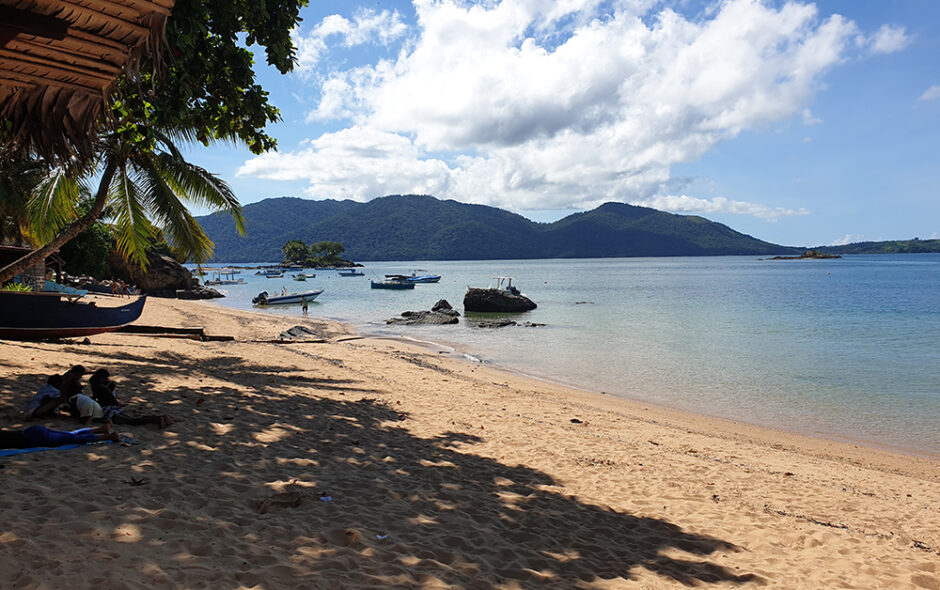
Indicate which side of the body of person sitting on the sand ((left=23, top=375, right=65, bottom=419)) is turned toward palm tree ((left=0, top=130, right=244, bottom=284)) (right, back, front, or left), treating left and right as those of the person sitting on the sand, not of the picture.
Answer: left

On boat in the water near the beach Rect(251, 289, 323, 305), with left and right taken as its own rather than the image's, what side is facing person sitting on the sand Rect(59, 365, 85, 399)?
right

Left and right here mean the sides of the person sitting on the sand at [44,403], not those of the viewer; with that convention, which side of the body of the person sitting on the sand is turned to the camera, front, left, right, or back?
right

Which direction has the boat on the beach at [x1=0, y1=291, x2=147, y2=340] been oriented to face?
to the viewer's right

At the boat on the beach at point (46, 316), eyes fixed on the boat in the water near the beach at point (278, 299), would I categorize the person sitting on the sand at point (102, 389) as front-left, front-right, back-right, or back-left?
back-right

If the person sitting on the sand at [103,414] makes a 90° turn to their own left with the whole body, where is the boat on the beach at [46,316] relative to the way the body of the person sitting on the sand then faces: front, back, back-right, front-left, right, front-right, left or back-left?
front

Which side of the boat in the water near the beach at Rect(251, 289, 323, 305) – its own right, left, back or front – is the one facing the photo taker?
right

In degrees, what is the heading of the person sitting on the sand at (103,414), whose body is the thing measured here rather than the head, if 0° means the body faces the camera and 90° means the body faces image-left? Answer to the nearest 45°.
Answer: approximately 270°

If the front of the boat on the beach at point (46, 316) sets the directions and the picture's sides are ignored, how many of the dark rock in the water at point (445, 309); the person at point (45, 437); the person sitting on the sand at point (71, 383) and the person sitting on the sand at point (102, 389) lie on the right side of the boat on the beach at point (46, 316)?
3
